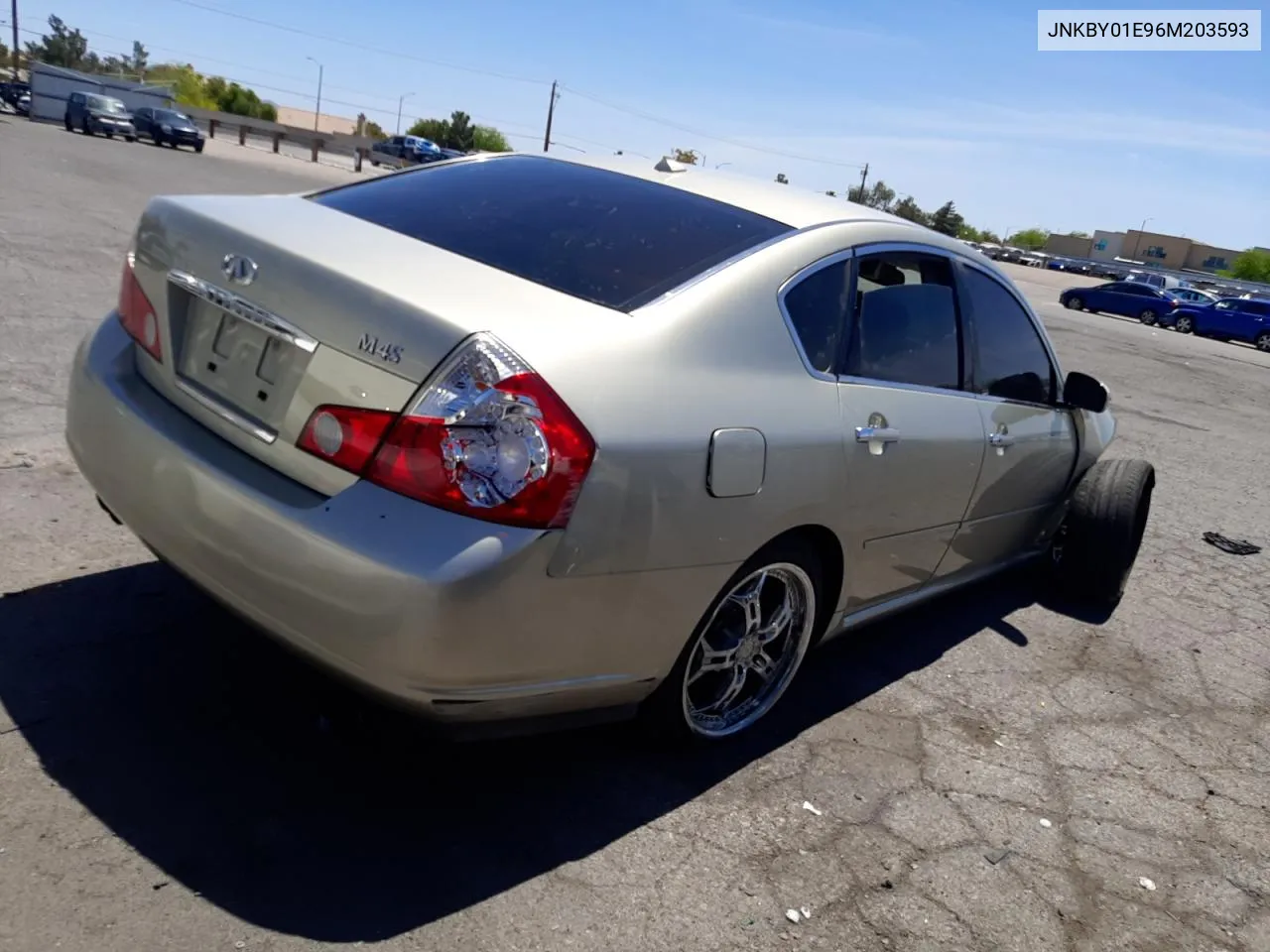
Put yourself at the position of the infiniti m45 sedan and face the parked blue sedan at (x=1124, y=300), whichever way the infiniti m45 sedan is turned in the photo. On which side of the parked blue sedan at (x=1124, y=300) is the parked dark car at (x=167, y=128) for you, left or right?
left

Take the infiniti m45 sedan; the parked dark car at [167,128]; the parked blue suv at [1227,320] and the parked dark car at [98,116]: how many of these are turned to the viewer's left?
1

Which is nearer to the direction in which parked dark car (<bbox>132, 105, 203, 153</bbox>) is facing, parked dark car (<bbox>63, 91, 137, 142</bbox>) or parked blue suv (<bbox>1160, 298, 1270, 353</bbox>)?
the parked blue suv

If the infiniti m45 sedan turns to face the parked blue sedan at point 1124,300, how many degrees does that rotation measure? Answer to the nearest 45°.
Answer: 0° — it already faces it

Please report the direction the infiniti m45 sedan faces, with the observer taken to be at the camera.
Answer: facing away from the viewer and to the right of the viewer

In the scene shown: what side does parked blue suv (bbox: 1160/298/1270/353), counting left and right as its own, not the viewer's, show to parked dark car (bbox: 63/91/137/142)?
front

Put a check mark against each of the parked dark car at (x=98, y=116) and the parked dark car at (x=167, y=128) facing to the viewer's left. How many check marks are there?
0

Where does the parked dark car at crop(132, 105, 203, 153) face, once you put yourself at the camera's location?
facing the viewer and to the right of the viewer

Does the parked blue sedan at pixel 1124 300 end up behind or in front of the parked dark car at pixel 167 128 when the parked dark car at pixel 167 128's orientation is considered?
in front

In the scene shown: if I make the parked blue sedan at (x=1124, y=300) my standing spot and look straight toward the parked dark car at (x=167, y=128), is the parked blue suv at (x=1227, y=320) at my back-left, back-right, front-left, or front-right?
back-left

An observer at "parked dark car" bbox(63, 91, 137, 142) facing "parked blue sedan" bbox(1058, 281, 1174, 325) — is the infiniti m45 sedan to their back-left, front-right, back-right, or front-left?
front-right

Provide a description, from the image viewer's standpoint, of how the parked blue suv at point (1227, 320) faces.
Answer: facing to the left of the viewer

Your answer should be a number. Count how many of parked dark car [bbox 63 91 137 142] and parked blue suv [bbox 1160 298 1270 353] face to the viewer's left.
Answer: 1

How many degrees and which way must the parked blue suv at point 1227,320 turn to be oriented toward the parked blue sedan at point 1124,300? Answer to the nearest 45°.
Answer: approximately 45° to its right
